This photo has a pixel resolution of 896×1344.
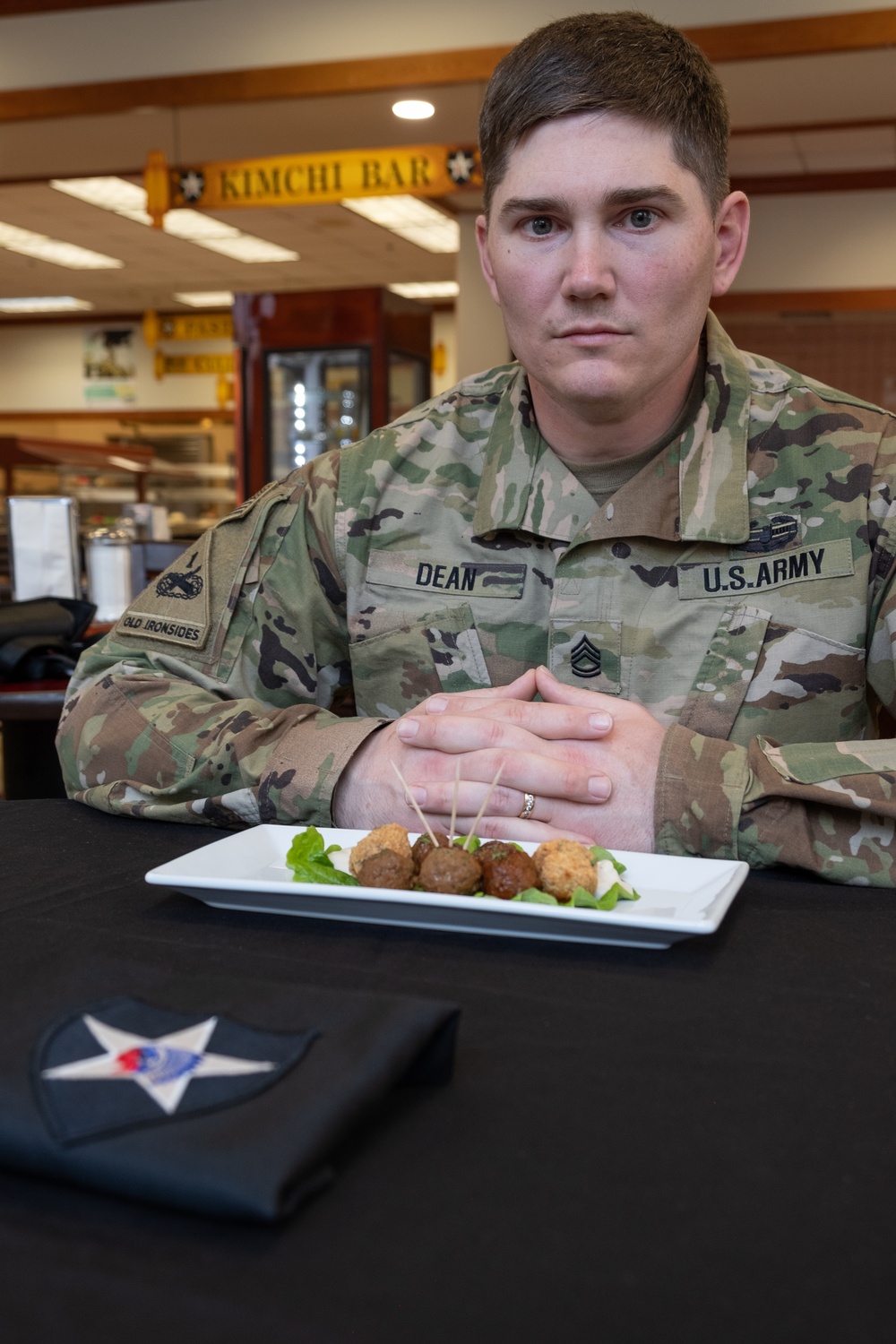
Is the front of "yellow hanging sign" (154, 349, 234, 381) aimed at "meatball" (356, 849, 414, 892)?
yes

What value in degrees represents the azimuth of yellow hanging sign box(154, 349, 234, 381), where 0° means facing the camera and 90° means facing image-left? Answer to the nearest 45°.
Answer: approximately 0°

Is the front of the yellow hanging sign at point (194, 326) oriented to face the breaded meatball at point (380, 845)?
yes

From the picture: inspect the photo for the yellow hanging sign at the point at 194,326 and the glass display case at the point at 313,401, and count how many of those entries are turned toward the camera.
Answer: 2

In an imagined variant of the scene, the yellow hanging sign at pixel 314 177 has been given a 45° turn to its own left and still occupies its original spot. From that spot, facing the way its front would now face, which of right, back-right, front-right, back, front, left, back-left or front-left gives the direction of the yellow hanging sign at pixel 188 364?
back-left

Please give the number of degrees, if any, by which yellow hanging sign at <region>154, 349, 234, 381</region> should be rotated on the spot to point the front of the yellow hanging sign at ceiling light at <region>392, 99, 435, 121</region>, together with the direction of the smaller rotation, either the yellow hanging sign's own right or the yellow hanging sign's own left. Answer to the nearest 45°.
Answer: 0° — it already faces it

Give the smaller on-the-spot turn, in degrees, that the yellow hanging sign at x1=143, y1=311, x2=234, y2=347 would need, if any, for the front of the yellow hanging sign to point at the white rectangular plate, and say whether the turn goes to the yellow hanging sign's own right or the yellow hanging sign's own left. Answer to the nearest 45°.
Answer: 0° — it already faces it

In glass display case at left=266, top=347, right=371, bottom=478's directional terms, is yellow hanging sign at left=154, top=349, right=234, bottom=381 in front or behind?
behind

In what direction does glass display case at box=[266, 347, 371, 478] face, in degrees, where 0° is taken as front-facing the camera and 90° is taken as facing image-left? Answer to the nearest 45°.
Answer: approximately 0°

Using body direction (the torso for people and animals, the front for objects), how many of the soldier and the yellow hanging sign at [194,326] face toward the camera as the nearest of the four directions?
2
